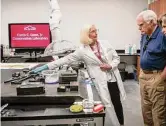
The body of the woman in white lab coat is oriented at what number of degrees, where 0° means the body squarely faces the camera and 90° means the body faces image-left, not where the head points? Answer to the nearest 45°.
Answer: approximately 315°

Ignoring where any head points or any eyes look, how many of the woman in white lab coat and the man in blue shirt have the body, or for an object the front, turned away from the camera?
0

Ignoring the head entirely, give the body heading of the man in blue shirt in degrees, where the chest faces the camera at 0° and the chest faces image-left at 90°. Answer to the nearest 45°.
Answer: approximately 45°

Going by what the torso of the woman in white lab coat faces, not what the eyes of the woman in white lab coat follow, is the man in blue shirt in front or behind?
in front

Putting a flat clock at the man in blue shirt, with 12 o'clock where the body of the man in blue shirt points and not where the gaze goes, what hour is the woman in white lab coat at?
The woman in white lab coat is roughly at 2 o'clock from the man in blue shirt.
